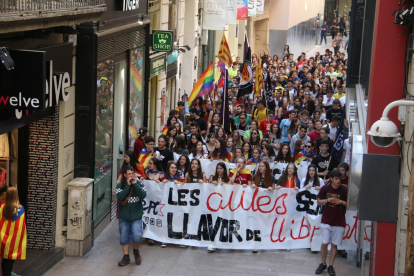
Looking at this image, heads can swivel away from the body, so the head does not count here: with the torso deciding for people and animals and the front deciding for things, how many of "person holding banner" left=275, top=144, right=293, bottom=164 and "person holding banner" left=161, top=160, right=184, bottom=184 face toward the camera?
2

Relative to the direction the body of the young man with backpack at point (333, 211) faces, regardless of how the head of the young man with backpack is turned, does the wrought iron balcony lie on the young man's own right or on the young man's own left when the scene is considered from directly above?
on the young man's own right

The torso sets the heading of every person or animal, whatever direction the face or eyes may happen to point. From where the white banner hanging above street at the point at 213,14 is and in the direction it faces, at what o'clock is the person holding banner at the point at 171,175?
The person holding banner is roughly at 12 o'clock from the white banner hanging above street.

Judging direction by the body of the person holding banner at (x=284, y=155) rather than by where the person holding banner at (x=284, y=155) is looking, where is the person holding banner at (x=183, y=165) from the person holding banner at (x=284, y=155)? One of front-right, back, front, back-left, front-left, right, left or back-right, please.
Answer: front-right

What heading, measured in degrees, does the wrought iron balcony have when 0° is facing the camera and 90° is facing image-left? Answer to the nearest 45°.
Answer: approximately 315°

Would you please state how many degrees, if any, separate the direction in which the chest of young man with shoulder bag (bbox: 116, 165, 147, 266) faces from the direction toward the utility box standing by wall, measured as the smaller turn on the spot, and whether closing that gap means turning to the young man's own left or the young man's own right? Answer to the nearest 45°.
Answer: approximately 135° to the young man's own right

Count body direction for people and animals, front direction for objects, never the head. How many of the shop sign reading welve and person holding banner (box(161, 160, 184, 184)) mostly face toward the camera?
2

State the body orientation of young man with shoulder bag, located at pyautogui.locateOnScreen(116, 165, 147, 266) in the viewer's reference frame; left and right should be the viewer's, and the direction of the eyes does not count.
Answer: facing the viewer

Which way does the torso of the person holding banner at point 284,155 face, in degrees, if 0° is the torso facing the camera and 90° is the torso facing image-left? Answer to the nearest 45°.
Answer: approximately 0°

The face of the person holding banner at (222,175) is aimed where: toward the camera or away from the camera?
toward the camera

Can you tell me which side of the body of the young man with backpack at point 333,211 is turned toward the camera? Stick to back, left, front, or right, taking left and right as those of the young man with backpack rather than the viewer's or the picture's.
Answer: front

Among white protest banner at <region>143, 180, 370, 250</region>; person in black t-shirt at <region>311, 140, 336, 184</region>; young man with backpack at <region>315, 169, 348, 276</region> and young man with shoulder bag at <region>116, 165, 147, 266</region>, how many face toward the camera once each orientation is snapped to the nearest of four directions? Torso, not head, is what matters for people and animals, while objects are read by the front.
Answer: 4

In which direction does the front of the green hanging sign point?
toward the camera

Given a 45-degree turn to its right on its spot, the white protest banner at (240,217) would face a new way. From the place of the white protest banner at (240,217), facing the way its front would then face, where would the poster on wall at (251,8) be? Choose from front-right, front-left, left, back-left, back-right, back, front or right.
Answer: back-right

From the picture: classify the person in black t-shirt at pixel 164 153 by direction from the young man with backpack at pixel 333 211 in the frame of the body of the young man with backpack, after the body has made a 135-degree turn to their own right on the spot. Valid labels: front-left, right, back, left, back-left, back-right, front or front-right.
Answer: front
